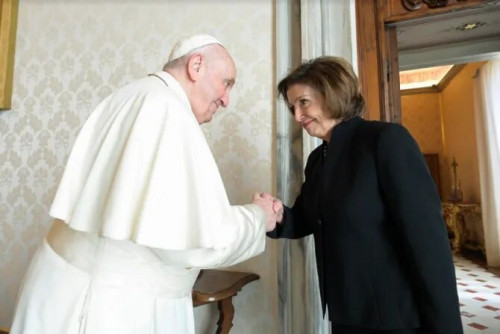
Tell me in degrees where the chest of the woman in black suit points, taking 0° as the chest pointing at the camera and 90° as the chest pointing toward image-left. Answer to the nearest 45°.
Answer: approximately 45°

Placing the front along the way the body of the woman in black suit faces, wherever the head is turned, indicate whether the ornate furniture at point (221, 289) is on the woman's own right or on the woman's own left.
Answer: on the woman's own right

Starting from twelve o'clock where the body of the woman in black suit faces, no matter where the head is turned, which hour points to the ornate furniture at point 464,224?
The ornate furniture is roughly at 5 o'clock from the woman in black suit.

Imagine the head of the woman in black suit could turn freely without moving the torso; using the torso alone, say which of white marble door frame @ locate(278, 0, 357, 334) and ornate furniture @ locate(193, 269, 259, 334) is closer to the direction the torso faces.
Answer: the ornate furniture

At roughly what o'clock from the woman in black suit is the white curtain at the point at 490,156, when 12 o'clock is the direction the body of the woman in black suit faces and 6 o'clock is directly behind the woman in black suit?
The white curtain is roughly at 5 o'clock from the woman in black suit.

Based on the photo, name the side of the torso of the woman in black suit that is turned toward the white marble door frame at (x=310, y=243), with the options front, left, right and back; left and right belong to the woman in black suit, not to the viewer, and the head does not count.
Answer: right
